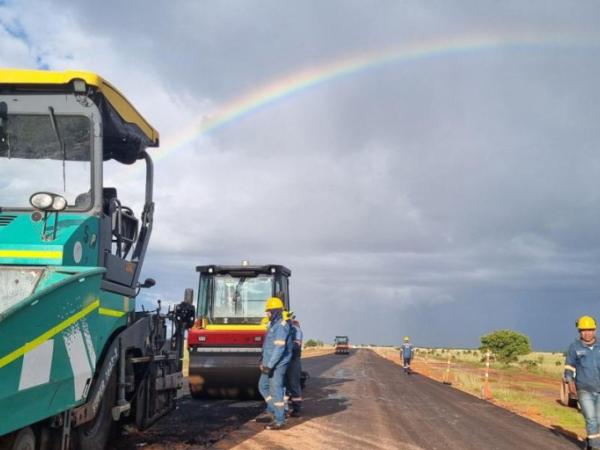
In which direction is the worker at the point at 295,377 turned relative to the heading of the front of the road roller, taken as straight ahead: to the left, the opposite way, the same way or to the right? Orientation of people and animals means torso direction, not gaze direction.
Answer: to the right

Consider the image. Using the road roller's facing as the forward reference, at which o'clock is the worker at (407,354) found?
The worker is roughly at 7 o'clock from the road roller.

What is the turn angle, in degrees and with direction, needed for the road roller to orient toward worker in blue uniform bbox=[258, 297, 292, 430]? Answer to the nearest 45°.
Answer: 0° — it already faces them

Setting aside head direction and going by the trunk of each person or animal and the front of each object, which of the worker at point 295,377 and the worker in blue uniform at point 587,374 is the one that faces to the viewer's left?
the worker

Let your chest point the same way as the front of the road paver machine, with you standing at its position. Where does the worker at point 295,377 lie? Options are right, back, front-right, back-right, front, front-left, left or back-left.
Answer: back

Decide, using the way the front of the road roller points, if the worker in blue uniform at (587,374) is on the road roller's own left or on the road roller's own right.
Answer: on the road roller's own left

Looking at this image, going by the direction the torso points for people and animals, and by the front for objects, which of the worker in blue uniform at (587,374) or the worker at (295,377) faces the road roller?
the worker

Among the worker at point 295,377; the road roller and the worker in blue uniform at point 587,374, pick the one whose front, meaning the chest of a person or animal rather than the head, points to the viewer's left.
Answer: the worker

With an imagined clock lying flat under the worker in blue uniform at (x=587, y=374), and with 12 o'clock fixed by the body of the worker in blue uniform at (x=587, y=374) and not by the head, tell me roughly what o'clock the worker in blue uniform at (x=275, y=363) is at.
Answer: the worker in blue uniform at (x=275, y=363) is roughly at 3 o'clock from the worker in blue uniform at (x=587, y=374).

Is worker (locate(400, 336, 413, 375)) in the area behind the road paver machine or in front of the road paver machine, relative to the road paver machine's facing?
behind

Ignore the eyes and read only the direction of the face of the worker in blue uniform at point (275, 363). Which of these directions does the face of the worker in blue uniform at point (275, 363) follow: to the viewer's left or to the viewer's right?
to the viewer's left

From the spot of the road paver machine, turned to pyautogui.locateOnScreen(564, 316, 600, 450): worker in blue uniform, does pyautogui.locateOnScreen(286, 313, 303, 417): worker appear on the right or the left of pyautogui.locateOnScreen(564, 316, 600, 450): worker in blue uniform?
left

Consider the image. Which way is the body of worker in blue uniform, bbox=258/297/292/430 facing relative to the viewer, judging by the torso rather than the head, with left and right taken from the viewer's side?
facing to the left of the viewer

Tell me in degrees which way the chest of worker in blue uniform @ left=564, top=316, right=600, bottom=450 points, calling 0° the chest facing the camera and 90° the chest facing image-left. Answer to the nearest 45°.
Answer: approximately 0°
